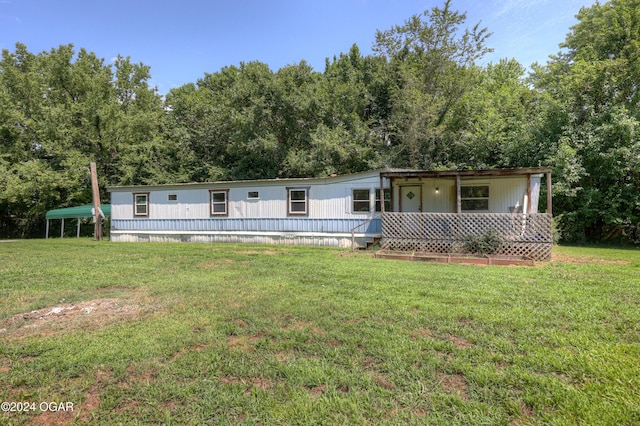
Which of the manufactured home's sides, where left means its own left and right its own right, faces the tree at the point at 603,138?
left

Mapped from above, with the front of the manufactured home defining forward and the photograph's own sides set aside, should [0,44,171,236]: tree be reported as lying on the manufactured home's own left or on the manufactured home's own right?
on the manufactured home's own right

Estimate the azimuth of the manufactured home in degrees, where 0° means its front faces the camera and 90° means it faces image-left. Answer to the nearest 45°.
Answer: approximately 0°

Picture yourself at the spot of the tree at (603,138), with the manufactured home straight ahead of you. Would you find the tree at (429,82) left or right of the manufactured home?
right

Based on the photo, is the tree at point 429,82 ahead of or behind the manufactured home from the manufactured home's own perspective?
behind
